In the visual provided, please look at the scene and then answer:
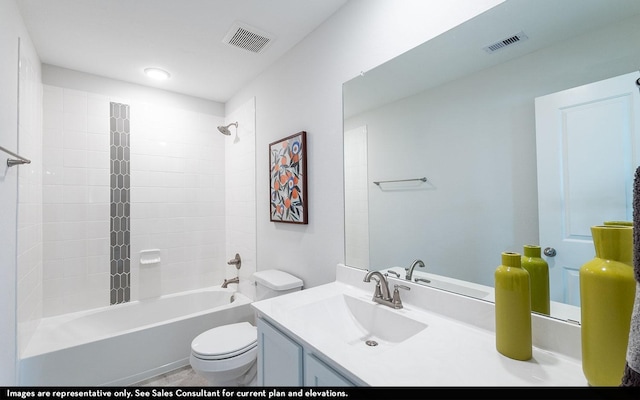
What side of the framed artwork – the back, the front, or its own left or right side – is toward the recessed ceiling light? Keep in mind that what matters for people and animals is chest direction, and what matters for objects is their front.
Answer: right

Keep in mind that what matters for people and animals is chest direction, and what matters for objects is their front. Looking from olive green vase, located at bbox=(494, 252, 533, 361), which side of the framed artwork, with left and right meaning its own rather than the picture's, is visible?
left

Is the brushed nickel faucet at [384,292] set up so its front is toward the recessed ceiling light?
no

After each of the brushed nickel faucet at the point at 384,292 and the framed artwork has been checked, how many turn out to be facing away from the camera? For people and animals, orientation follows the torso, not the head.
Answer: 0

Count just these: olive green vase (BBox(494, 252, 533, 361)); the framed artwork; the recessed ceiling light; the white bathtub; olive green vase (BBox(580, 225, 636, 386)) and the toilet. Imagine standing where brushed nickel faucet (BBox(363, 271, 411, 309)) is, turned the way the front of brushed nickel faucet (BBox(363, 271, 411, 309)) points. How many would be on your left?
2

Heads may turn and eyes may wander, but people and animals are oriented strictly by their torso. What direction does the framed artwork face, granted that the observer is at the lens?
facing the viewer and to the left of the viewer

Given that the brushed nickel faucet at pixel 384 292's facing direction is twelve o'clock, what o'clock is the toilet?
The toilet is roughly at 2 o'clock from the brushed nickel faucet.

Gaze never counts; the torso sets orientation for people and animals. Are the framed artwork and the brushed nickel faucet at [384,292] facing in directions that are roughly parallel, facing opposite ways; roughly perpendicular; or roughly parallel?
roughly parallel

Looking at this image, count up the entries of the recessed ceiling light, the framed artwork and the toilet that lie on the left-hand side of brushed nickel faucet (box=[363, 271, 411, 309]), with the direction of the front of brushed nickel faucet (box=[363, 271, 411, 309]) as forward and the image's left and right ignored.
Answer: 0

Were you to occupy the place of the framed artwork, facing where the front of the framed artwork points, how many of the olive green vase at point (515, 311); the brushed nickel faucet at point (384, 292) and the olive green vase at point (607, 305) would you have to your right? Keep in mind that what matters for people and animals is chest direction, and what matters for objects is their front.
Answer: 0

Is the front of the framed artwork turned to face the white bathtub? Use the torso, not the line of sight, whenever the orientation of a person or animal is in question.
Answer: no

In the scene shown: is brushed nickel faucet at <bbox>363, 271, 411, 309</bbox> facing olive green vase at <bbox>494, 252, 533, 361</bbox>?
no

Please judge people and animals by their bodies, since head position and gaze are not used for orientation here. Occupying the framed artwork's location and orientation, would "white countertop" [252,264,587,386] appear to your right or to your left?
on your left
